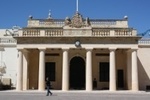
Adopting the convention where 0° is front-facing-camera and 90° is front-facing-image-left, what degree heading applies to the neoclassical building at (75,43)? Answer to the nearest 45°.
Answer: approximately 0°
